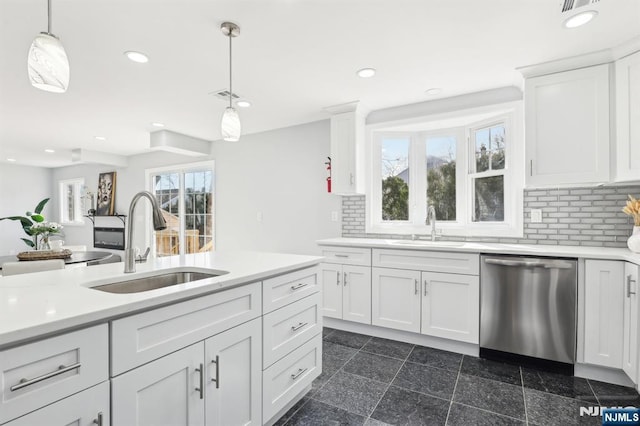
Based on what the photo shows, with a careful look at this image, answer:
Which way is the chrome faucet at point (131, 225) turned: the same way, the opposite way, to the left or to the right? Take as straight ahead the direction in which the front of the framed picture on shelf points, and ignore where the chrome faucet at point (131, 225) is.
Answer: to the left

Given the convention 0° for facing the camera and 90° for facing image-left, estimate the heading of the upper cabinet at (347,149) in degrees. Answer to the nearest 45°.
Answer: approximately 45°

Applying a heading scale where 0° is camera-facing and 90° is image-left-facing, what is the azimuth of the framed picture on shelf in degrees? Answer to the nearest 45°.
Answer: approximately 45°

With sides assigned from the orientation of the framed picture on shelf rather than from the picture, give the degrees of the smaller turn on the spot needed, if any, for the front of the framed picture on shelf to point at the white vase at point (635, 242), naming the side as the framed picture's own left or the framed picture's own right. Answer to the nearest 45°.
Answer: approximately 45° to the framed picture's own left

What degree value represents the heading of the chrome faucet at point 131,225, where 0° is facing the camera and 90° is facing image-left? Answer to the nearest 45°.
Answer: approximately 315°
